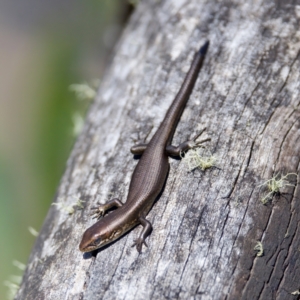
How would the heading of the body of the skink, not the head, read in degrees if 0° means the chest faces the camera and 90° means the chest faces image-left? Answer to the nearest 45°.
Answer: approximately 45°
